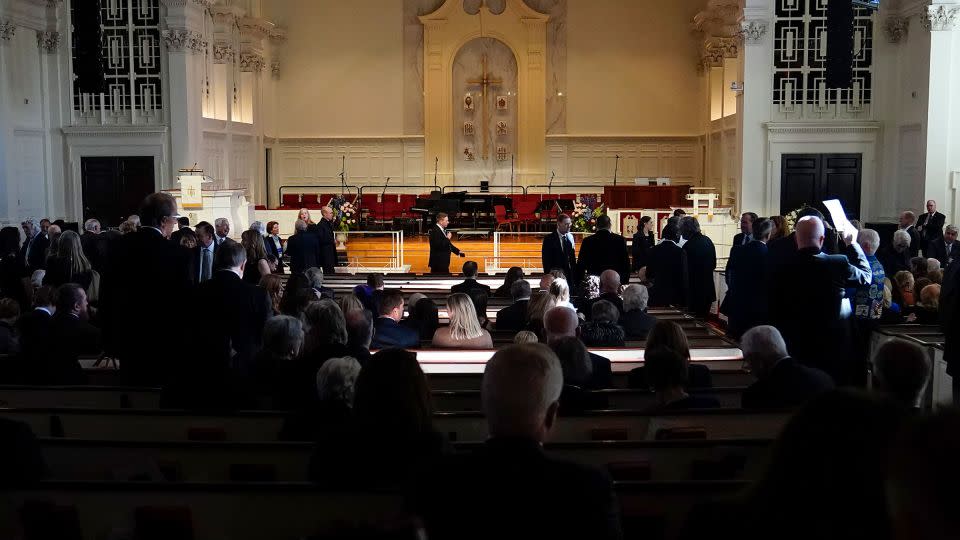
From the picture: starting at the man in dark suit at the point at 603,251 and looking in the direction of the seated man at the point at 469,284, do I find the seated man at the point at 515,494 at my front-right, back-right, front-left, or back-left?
front-left

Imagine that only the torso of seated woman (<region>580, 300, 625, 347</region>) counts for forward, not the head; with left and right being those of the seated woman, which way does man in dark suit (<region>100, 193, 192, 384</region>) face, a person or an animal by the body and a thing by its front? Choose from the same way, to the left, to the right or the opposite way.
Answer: the same way

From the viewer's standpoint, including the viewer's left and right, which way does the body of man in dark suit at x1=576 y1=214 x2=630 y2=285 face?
facing away from the viewer

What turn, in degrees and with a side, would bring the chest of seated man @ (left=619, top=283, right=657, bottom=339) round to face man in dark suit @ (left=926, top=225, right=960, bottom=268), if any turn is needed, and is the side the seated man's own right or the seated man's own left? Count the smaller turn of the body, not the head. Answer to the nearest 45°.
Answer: approximately 45° to the seated man's own right

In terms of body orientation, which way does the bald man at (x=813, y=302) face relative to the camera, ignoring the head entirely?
away from the camera

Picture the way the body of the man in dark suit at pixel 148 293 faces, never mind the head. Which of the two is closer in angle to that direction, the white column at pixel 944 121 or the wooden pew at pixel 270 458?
the white column

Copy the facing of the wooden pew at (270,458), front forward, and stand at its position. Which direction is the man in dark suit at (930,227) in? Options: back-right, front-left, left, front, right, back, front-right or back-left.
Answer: front-right

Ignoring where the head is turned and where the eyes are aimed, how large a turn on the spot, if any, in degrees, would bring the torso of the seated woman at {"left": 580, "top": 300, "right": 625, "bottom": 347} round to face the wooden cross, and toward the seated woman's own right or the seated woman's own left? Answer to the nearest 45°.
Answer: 0° — they already face it

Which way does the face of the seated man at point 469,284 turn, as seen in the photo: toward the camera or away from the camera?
away from the camera

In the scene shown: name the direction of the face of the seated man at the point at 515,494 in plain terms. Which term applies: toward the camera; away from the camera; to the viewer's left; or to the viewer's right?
away from the camera

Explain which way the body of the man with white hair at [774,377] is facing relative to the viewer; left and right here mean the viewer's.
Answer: facing away from the viewer and to the left of the viewer

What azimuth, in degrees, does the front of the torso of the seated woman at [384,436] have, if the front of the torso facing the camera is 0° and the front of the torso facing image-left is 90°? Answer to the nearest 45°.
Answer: approximately 180°

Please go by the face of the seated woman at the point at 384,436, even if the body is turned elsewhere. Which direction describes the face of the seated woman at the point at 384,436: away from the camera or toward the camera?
away from the camera

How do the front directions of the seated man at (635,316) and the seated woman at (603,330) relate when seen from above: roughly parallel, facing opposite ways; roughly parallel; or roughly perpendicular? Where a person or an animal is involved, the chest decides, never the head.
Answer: roughly parallel

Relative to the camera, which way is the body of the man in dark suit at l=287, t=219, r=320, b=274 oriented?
away from the camera

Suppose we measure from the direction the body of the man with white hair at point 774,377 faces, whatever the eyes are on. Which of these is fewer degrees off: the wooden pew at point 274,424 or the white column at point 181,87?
the white column

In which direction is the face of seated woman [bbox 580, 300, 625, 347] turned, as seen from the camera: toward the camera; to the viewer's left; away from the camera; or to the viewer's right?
away from the camera

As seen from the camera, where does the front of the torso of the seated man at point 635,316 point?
away from the camera

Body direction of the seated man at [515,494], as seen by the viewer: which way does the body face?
away from the camera

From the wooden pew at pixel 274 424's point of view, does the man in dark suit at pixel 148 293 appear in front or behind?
in front

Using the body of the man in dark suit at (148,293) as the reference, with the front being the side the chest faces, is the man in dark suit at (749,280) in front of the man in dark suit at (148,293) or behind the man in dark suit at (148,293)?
in front

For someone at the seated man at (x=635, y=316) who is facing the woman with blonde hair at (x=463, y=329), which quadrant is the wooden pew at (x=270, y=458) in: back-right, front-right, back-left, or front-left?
front-left
